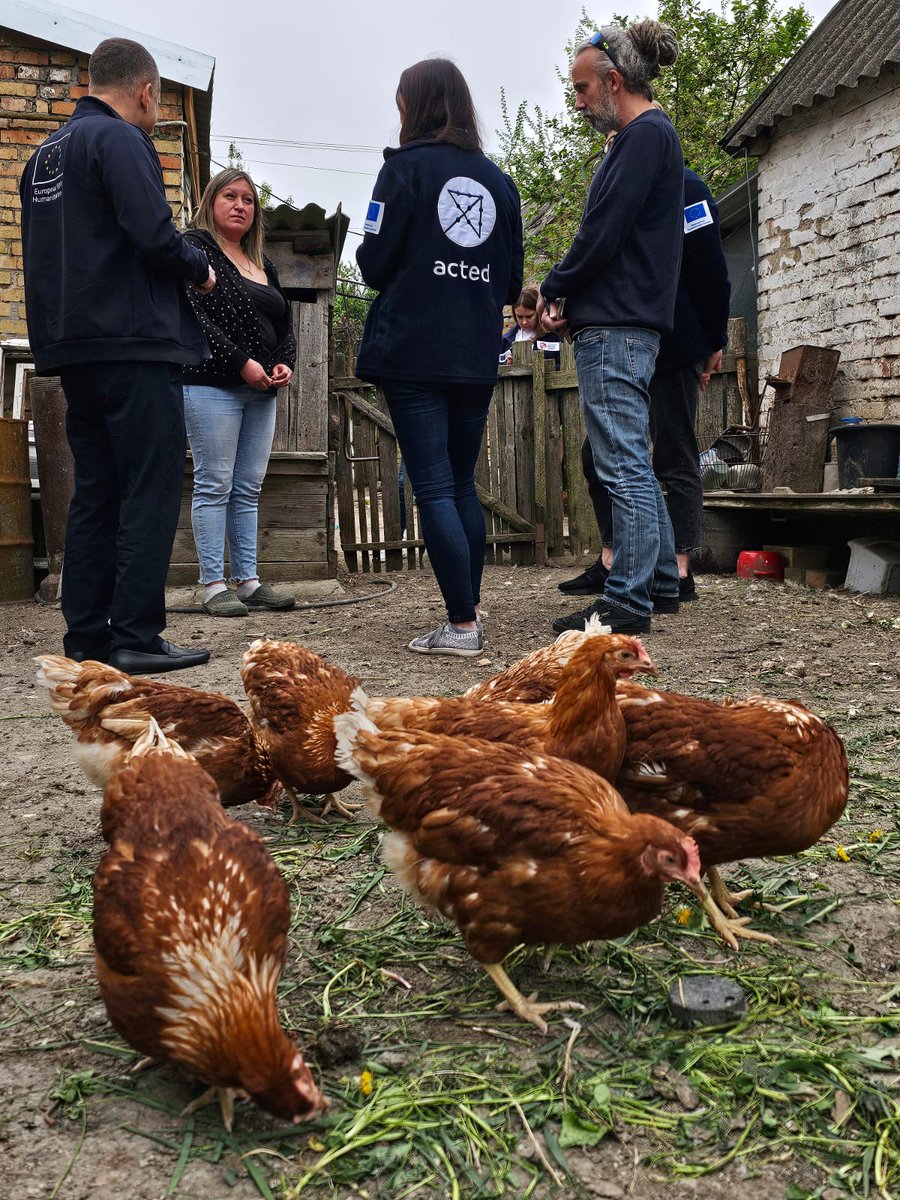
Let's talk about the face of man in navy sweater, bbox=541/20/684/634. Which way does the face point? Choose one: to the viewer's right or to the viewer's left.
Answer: to the viewer's left

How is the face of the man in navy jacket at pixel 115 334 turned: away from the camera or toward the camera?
away from the camera

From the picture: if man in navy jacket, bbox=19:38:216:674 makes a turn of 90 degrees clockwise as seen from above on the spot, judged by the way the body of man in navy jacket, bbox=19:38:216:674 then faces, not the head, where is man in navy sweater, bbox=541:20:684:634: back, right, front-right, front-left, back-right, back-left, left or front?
front-left

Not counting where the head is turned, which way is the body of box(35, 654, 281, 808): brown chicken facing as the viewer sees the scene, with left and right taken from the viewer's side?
facing to the right of the viewer

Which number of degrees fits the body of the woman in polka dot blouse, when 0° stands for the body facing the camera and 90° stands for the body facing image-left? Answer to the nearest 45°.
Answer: approximately 315°

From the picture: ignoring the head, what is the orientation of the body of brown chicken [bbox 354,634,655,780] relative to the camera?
to the viewer's right

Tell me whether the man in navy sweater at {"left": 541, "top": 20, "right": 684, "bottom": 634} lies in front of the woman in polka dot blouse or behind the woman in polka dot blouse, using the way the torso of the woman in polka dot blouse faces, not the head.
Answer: in front

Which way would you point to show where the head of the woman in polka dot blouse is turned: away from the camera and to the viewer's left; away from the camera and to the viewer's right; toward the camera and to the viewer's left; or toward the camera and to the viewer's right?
toward the camera and to the viewer's right

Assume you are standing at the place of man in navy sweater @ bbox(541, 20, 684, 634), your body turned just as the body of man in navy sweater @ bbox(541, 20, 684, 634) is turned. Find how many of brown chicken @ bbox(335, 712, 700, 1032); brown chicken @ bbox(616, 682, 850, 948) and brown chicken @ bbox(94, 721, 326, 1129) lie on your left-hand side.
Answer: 3

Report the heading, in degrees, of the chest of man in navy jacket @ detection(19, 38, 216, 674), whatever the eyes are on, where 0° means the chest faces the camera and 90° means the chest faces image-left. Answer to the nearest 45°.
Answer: approximately 225°
